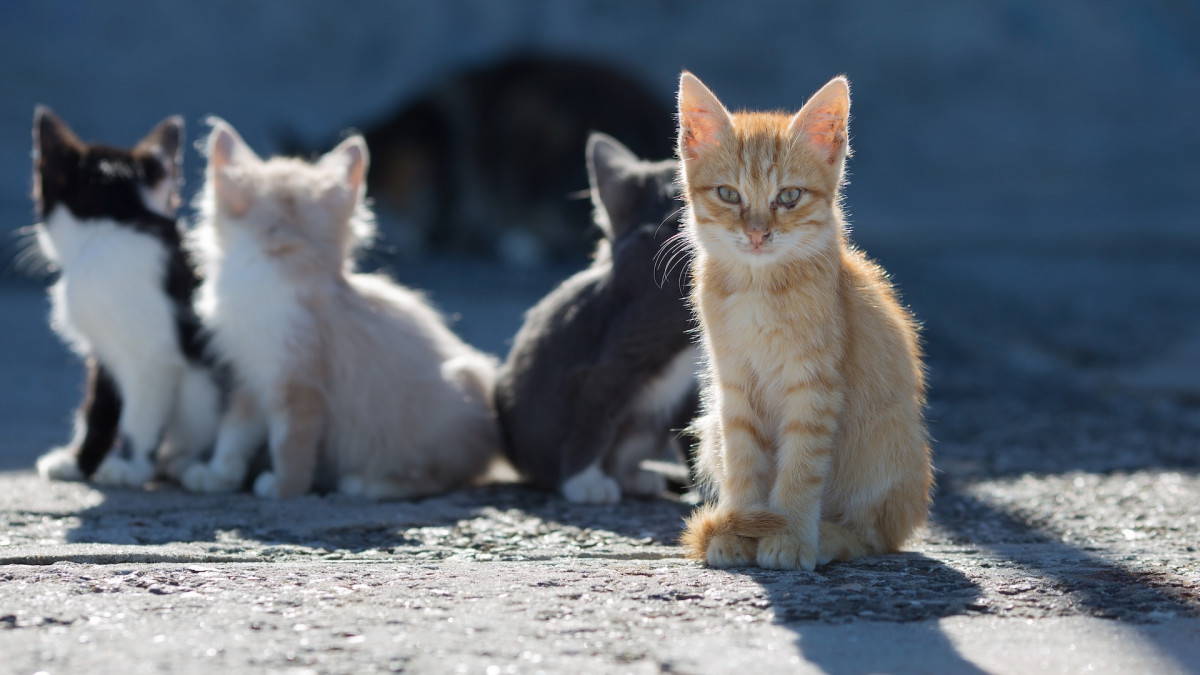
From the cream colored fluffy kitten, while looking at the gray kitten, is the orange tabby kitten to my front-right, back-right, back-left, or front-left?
front-right

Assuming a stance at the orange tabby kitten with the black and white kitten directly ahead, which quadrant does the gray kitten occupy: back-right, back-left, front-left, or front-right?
front-right

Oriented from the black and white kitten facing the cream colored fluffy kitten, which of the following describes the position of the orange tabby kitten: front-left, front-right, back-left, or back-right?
front-right

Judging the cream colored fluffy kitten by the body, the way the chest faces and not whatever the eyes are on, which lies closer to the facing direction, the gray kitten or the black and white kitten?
the black and white kitten
